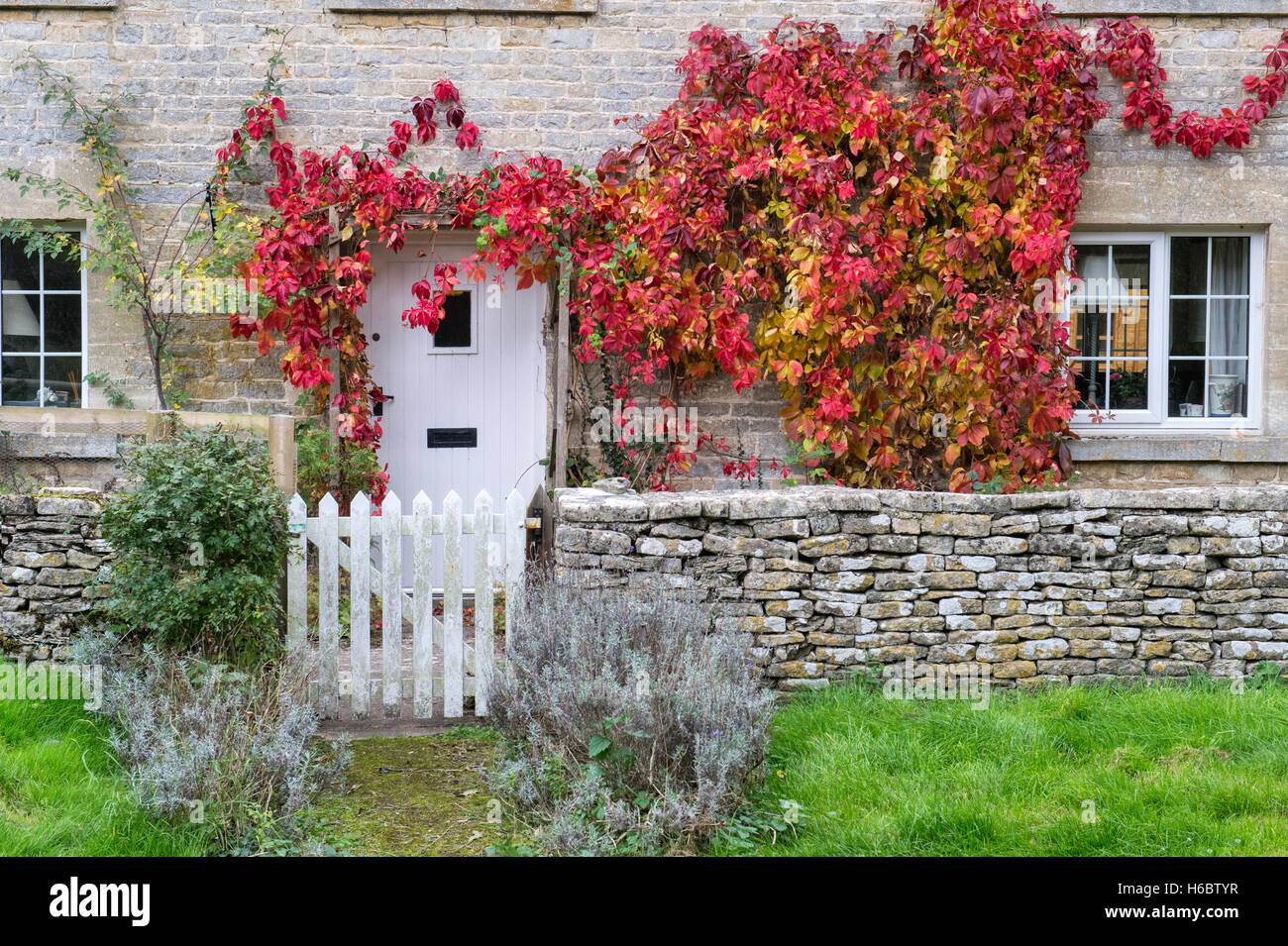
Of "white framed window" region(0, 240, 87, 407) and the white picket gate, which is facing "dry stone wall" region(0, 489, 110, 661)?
the white framed window

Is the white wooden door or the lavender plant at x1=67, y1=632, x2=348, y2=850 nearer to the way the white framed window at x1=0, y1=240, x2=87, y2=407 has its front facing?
the lavender plant

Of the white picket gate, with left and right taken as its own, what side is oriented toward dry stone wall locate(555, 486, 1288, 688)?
left

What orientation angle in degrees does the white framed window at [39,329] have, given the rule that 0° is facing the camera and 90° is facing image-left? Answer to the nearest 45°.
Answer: approximately 0°

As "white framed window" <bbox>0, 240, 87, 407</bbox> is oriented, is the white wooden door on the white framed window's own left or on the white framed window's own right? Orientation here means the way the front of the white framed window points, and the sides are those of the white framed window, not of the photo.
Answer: on the white framed window's own left

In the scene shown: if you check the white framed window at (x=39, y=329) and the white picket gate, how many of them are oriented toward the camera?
2

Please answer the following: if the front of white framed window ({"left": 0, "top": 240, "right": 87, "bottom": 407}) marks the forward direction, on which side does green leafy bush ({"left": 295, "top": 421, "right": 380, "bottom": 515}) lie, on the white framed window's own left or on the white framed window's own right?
on the white framed window's own left

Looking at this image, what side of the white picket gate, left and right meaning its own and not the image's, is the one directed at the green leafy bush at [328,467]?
back
